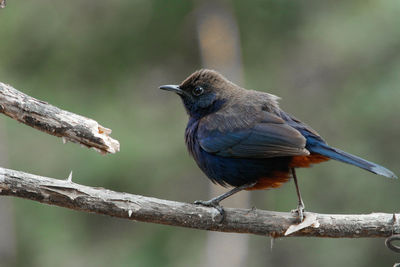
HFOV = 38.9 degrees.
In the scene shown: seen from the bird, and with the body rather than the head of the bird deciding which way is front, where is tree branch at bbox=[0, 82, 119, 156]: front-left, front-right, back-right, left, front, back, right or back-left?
front-left

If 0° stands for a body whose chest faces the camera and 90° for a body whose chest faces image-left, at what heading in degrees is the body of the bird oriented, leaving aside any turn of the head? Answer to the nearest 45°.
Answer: approximately 90°
